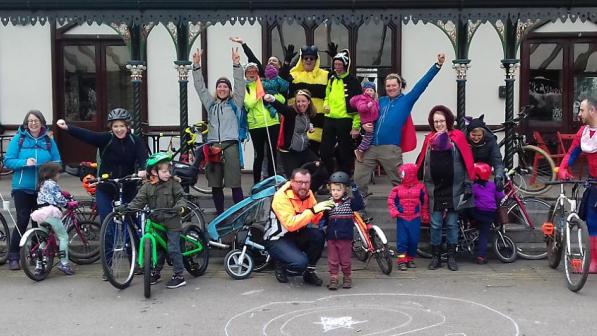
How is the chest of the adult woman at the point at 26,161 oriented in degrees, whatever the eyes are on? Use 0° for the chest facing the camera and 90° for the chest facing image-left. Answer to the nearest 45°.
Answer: approximately 0°

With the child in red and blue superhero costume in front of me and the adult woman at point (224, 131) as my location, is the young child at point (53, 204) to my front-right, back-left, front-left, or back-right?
back-right

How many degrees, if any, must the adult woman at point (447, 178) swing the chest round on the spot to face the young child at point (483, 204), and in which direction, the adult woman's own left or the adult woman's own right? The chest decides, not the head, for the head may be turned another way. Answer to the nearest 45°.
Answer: approximately 135° to the adult woman's own left

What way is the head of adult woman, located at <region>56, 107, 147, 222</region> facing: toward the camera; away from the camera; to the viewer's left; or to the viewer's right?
toward the camera

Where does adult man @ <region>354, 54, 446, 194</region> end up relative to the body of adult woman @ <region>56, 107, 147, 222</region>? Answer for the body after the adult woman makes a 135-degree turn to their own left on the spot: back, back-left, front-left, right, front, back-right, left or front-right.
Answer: front-right

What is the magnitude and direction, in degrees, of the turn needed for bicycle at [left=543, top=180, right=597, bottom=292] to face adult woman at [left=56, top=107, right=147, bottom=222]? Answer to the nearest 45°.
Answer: approximately 90° to its right

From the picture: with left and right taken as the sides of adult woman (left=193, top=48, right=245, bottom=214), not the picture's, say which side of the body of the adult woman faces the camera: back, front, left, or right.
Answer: front

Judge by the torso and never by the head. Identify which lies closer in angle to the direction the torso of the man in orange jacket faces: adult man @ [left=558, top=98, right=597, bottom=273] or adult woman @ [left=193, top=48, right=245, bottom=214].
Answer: the adult man

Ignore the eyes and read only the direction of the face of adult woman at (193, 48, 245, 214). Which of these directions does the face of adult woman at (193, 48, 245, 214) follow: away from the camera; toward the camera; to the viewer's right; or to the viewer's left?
toward the camera

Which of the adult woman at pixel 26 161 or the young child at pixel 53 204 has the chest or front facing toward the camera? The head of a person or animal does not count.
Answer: the adult woman

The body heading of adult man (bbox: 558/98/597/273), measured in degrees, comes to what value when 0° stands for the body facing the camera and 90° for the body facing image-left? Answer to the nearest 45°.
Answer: approximately 45°

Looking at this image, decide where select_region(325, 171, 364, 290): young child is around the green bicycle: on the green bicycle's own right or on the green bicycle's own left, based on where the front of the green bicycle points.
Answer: on the green bicycle's own left
